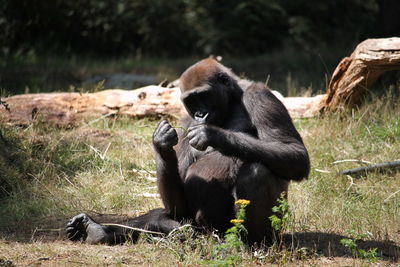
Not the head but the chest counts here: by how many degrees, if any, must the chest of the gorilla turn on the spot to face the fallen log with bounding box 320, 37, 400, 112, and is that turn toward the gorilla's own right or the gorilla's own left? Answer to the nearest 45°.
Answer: approximately 180°

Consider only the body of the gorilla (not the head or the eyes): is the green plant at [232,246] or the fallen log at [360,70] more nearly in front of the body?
the green plant

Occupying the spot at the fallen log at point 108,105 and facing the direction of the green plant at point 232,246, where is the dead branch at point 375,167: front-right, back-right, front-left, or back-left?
front-left

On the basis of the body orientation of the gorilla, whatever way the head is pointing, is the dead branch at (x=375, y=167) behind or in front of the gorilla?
behind

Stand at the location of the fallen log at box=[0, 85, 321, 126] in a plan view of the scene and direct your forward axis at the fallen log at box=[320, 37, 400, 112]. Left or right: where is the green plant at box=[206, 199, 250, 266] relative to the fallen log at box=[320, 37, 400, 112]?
right

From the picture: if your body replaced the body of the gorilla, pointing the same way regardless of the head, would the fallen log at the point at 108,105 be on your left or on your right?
on your right

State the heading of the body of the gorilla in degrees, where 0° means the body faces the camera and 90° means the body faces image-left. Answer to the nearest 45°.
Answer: approximately 45°
